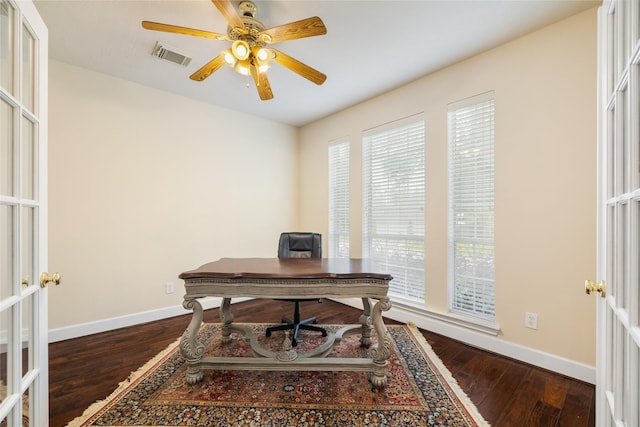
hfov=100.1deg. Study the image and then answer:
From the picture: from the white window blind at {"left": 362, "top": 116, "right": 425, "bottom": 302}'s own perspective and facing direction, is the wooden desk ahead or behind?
ahead

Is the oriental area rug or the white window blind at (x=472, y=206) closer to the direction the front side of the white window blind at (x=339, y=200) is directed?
the oriental area rug

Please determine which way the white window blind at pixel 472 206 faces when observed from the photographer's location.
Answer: facing the viewer and to the left of the viewer

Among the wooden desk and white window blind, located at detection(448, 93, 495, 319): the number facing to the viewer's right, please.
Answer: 0

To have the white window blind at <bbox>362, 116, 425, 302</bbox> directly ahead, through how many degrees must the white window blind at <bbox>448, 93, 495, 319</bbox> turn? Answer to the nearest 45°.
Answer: approximately 45° to its right

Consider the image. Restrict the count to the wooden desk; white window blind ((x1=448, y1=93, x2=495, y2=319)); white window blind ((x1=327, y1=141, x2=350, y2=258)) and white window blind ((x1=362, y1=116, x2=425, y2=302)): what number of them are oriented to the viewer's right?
0

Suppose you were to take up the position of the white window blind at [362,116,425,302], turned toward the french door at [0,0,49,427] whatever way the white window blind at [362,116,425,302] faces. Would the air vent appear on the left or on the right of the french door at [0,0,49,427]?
right

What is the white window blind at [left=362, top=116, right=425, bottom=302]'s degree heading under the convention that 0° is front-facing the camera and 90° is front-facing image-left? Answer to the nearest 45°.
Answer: approximately 45°

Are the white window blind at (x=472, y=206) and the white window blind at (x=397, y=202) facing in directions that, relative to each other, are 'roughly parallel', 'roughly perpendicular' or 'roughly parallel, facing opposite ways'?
roughly parallel

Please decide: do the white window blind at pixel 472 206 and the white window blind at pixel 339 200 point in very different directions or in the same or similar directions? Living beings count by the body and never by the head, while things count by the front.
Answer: same or similar directions

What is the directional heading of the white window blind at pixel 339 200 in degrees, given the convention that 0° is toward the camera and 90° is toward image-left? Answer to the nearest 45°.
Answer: approximately 45°

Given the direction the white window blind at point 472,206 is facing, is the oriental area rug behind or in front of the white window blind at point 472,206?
in front
